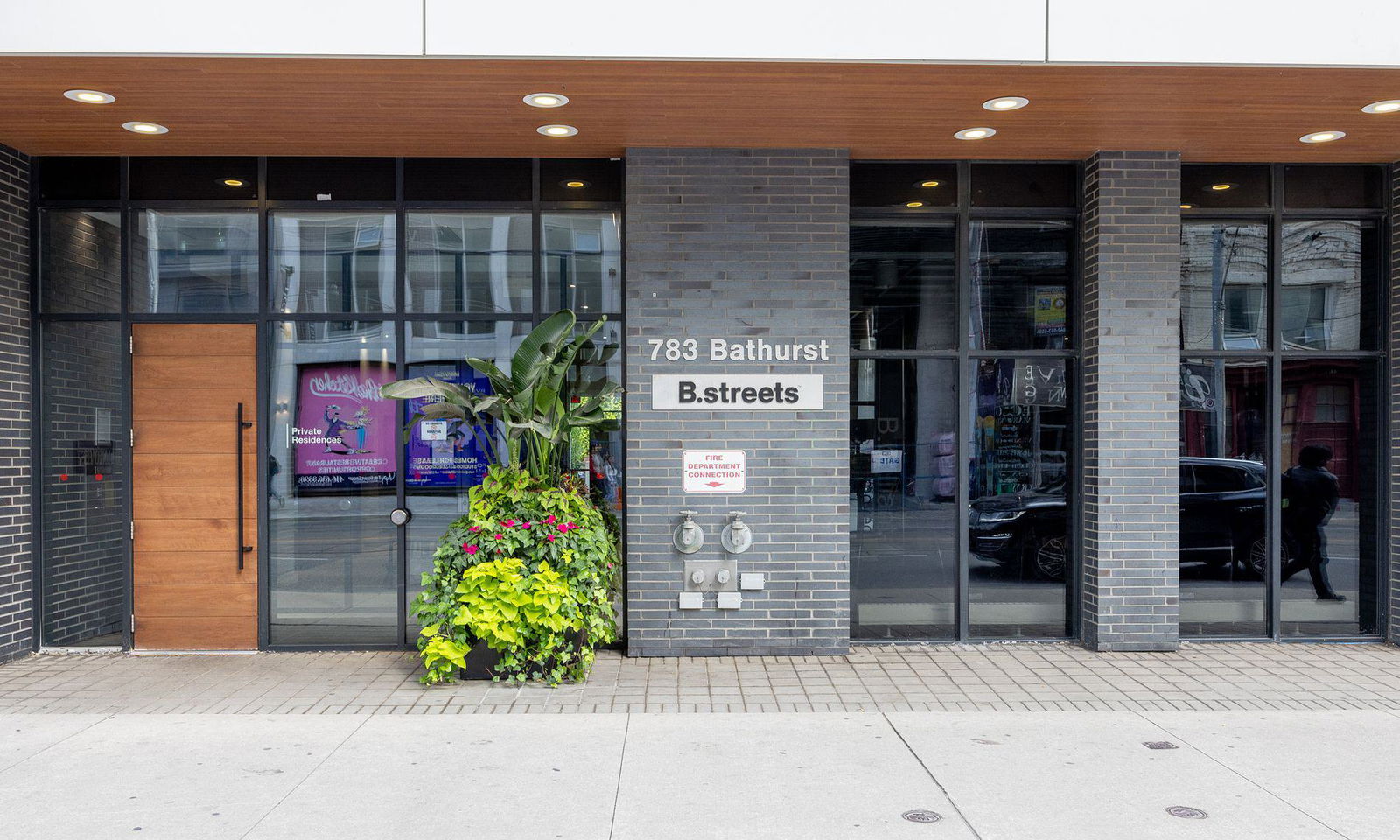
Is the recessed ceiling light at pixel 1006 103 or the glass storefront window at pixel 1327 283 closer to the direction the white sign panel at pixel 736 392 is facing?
the recessed ceiling light

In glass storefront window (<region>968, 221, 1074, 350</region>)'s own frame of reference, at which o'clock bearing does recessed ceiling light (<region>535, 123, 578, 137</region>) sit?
The recessed ceiling light is roughly at 2 o'clock from the glass storefront window.

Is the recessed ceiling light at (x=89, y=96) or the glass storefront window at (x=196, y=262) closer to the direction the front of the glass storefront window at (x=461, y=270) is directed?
the recessed ceiling light

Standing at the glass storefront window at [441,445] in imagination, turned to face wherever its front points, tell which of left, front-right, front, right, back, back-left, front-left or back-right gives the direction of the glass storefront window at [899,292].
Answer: left

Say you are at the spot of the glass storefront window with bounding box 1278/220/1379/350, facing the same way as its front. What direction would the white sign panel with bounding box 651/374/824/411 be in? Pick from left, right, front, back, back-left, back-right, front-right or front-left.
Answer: front-right

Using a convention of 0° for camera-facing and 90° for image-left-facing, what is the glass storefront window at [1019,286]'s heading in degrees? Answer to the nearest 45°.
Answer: approximately 0°

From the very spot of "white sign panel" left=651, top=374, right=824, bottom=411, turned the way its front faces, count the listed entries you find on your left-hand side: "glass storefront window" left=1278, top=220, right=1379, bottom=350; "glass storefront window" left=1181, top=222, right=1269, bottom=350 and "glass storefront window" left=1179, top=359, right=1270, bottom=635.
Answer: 3

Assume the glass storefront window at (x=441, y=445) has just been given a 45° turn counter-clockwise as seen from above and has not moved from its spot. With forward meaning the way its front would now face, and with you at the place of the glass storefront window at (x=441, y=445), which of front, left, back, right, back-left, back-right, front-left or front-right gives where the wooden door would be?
back-right

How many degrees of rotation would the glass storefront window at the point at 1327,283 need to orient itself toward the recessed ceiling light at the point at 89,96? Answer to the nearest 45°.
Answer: approximately 45° to its right
